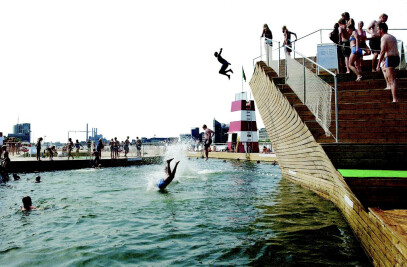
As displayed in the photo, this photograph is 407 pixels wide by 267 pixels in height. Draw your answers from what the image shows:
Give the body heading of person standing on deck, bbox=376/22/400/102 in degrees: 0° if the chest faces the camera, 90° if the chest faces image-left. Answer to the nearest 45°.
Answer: approximately 135°

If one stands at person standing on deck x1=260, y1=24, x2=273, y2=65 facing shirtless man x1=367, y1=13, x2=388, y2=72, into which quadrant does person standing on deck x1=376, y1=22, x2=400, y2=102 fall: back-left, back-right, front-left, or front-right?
front-right

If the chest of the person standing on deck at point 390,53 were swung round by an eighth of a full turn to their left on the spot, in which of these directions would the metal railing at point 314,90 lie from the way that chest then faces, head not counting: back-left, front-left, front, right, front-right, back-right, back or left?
front

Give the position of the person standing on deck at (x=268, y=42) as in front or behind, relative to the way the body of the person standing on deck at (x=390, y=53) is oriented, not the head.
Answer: in front

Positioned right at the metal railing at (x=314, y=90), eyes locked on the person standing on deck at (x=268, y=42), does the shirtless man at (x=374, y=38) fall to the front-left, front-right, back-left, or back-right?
front-right

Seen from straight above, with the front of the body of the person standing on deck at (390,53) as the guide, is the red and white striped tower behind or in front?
in front

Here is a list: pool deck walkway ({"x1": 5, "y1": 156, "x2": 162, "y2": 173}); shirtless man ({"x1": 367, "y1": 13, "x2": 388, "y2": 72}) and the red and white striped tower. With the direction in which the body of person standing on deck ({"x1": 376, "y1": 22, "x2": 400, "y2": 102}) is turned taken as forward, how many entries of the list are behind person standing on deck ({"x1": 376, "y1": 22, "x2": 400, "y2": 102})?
0
